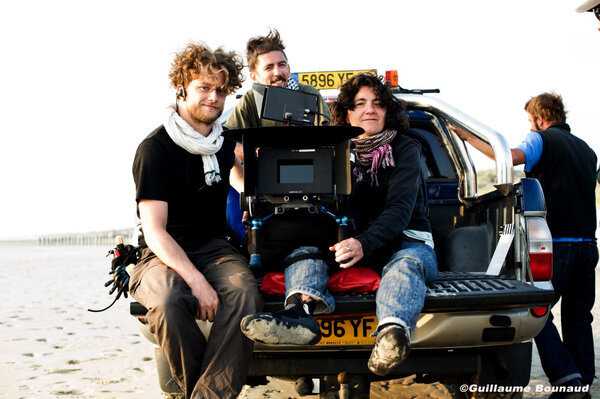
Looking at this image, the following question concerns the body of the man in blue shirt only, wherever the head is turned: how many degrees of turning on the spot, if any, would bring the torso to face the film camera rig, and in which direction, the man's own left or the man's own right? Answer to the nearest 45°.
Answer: approximately 90° to the man's own left

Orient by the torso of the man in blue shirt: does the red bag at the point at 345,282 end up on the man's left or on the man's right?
on the man's left

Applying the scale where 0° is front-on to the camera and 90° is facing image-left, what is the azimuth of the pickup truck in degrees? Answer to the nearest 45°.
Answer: approximately 180°

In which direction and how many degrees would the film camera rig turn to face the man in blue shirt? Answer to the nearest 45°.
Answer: approximately 135° to its left

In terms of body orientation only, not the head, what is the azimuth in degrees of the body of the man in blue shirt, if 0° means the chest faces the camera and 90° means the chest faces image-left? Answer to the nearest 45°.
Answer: approximately 135°
